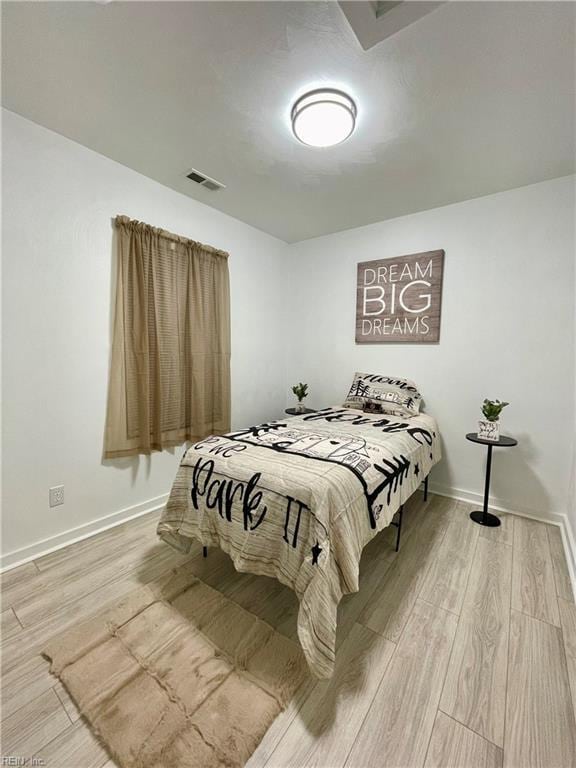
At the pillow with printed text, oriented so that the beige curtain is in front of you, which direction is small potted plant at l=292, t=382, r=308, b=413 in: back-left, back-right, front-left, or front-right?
front-right

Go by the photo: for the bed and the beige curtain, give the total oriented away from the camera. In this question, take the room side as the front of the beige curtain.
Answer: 0

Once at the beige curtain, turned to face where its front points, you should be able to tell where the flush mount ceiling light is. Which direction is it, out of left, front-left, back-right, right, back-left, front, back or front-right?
front

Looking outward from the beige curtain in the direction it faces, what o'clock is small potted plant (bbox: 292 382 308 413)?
The small potted plant is roughly at 10 o'clock from the beige curtain.

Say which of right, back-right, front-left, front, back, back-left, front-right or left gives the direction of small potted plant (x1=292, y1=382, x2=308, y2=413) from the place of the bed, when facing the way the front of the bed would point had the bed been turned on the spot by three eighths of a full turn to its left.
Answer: left

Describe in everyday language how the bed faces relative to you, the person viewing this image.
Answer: facing the viewer and to the left of the viewer

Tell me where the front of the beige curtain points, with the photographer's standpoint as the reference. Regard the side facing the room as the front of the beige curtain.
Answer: facing the viewer and to the right of the viewer

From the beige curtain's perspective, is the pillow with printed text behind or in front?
in front

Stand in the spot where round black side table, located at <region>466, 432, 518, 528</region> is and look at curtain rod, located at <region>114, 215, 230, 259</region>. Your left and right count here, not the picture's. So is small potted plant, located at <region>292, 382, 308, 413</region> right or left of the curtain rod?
right

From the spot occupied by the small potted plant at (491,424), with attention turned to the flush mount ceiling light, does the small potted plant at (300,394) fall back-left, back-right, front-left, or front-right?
front-right

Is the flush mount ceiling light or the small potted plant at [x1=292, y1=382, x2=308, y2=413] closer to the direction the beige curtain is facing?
the flush mount ceiling light

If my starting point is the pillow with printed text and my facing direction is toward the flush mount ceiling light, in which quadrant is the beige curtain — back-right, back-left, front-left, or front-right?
front-right

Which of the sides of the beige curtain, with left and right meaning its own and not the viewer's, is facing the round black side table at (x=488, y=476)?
front

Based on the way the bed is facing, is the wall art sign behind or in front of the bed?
behind
